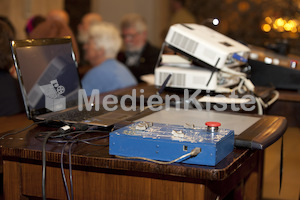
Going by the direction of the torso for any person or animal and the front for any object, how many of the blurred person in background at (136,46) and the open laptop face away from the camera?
0

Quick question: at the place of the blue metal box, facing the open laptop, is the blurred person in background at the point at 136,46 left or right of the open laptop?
right

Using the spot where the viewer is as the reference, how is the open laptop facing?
facing the viewer and to the right of the viewer

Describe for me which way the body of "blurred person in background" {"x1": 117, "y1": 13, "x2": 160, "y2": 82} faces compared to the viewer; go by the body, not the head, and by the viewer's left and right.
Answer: facing the viewer and to the left of the viewer

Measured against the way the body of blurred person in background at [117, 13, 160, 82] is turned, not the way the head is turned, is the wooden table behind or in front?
in front

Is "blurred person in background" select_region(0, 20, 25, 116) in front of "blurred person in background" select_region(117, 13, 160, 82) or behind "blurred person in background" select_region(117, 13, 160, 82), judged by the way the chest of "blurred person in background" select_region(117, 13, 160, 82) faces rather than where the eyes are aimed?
in front

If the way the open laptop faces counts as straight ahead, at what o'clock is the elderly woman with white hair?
The elderly woman with white hair is roughly at 8 o'clock from the open laptop.

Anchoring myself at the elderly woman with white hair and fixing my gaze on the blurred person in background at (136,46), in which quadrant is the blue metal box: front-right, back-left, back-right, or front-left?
back-right

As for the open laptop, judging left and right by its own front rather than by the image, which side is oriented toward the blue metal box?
front

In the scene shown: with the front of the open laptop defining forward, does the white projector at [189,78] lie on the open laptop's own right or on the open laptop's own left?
on the open laptop's own left

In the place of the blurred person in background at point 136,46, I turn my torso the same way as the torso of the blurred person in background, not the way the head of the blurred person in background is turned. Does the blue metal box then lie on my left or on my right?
on my left
